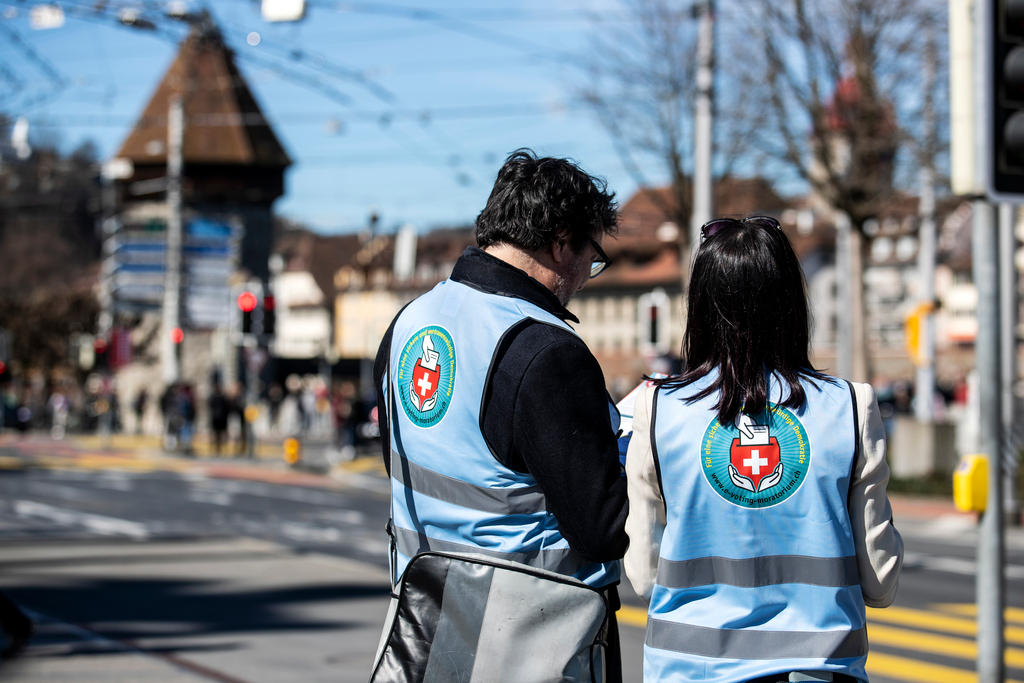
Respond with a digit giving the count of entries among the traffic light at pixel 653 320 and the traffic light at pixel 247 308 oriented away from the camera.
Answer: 0

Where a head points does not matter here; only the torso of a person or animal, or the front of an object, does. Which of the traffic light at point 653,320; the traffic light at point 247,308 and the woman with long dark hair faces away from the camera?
the woman with long dark hair

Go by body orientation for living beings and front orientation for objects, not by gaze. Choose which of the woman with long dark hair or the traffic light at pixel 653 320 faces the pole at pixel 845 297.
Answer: the woman with long dark hair

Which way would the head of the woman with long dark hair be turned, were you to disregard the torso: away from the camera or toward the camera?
away from the camera

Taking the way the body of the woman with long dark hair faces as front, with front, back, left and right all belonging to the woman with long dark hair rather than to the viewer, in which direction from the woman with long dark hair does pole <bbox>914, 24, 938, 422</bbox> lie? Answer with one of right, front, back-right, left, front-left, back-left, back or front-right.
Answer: front

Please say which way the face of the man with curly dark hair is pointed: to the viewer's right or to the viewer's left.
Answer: to the viewer's right

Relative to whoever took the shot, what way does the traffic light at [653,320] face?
facing the viewer

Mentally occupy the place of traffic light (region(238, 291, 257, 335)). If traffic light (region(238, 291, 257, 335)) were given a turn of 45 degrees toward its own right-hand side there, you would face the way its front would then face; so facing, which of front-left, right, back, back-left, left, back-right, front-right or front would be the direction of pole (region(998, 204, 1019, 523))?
left

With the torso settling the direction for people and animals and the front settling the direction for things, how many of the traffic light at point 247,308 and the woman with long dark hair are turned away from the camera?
1

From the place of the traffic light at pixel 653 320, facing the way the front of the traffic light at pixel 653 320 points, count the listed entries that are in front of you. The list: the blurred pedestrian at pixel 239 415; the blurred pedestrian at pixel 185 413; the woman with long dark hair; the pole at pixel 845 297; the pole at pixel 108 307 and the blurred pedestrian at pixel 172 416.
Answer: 1

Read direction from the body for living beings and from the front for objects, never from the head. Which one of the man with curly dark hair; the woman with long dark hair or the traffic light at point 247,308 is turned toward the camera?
the traffic light

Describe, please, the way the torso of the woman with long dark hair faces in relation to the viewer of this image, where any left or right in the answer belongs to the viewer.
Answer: facing away from the viewer

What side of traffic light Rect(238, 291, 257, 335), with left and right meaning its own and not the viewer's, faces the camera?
front

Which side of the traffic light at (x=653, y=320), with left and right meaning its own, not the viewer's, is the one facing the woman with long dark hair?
front

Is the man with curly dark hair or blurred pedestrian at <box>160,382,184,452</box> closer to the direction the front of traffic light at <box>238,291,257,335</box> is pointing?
the man with curly dark hair

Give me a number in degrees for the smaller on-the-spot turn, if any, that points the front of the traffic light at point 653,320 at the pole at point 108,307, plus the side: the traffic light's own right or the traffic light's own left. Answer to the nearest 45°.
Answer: approximately 135° to the traffic light's own right
